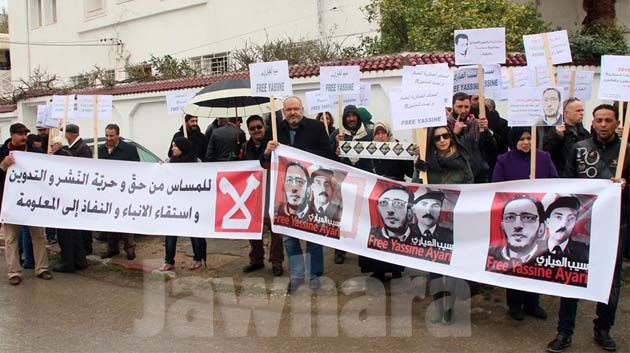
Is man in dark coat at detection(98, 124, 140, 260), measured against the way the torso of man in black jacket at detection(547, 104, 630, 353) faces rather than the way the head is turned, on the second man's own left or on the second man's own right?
on the second man's own right

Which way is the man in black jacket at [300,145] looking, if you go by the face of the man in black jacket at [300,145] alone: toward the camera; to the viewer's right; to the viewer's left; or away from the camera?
toward the camera

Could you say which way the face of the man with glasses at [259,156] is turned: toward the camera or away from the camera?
toward the camera

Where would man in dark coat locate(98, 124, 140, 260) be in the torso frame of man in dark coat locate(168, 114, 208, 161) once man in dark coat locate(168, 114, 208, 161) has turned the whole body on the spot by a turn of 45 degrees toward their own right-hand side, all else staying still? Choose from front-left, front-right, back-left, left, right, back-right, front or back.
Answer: front-right

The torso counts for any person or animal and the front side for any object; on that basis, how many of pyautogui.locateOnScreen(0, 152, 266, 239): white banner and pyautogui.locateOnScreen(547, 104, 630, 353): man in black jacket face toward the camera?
2

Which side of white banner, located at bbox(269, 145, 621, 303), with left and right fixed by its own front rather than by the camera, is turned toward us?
front

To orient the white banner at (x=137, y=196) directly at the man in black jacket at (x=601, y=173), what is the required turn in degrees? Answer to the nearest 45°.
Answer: approximately 45° to its left

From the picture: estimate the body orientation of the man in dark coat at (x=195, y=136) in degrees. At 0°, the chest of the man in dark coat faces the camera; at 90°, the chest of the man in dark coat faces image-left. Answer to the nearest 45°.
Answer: approximately 315°

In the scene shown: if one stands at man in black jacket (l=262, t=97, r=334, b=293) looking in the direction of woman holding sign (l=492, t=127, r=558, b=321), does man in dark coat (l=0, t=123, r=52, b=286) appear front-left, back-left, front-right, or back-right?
back-right

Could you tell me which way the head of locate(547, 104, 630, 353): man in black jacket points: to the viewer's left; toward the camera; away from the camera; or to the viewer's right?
toward the camera

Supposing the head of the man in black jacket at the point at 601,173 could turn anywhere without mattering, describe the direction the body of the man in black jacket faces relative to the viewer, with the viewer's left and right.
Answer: facing the viewer

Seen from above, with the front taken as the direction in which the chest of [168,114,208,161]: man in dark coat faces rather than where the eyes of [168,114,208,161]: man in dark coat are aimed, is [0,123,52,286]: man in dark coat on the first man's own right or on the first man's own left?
on the first man's own right

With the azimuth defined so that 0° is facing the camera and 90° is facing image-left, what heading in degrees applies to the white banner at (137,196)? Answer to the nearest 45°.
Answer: approximately 0°

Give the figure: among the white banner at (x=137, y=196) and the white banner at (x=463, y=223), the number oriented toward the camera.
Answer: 2

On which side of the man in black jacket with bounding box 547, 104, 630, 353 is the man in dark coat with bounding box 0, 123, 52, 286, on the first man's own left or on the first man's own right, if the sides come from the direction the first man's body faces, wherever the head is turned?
on the first man's own right

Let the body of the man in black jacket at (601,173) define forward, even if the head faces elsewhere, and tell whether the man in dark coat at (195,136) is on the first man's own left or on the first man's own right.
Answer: on the first man's own right
